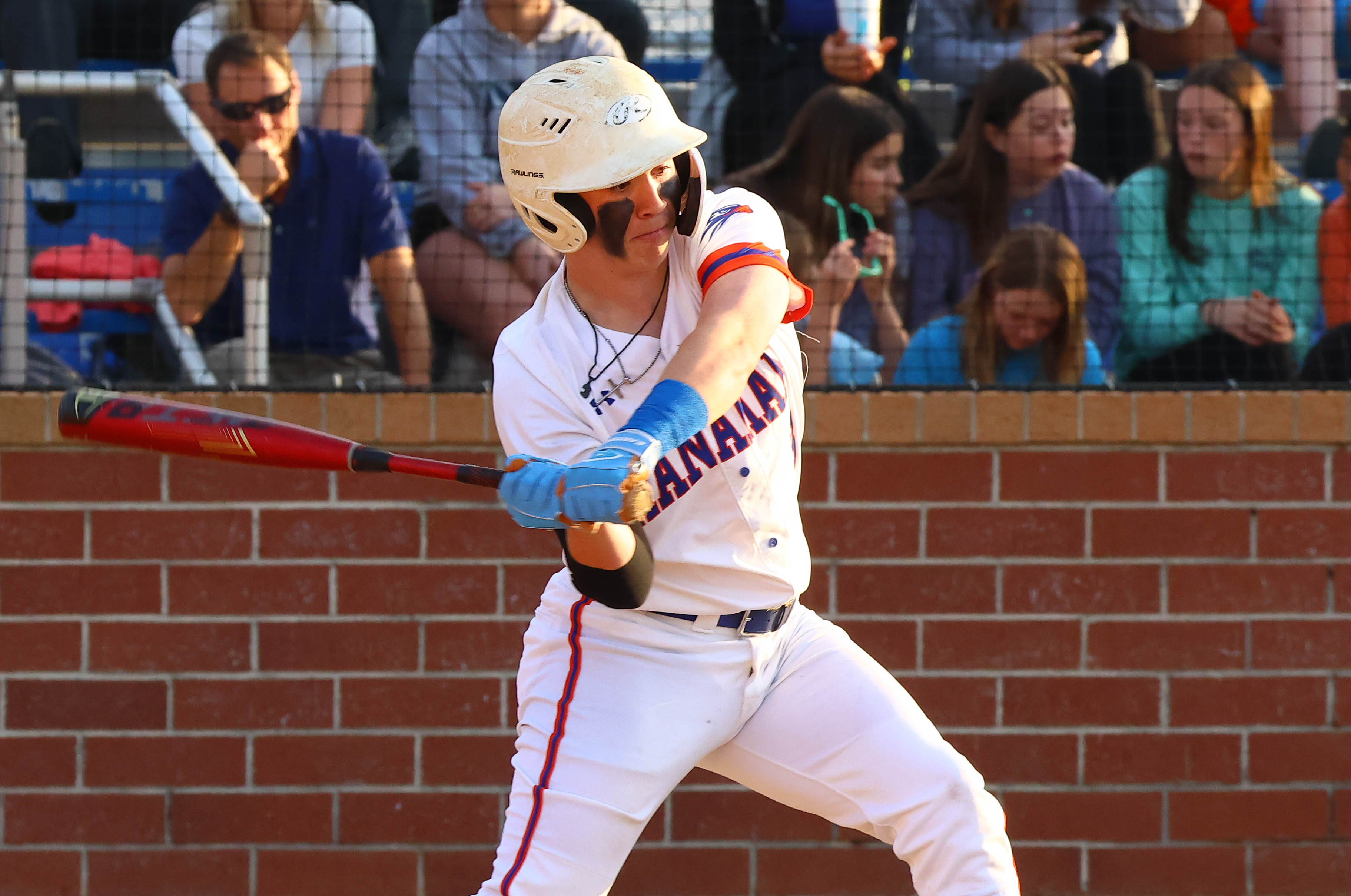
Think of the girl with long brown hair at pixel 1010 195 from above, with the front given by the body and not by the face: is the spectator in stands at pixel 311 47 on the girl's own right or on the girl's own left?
on the girl's own right

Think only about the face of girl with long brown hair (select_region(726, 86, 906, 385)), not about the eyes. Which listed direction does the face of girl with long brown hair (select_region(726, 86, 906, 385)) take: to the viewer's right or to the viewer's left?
to the viewer's right

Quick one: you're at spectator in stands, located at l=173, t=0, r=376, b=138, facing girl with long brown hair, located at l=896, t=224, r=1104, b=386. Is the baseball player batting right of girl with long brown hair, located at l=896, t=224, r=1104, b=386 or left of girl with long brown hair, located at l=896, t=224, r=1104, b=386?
right

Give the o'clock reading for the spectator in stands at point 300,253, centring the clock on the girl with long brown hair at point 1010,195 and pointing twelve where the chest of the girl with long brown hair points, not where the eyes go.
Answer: The spectator in stands is roughly at 4 o'clock from the girl with long brown hair.

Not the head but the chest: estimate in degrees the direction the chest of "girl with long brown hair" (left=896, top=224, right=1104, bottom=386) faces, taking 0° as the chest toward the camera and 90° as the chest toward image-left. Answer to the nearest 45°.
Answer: approximately 0°

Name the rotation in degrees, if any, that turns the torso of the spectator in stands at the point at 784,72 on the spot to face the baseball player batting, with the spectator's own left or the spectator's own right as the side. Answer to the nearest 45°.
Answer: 0° — they already face them

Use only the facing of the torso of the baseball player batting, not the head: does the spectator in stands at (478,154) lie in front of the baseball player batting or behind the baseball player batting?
behind

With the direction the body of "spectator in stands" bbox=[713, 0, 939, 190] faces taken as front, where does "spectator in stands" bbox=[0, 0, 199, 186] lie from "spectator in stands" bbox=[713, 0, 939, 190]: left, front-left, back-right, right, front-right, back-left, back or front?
right

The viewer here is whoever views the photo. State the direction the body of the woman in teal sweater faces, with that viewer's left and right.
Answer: facing the viewer

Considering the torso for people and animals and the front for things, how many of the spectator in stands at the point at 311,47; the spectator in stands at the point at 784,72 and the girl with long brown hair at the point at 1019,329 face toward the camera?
3

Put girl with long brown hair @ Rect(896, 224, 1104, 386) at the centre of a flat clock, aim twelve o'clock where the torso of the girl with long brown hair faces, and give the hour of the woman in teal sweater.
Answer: The woman in teal sweater is roughly at 8 o'clock from the girl with long brown hair.
